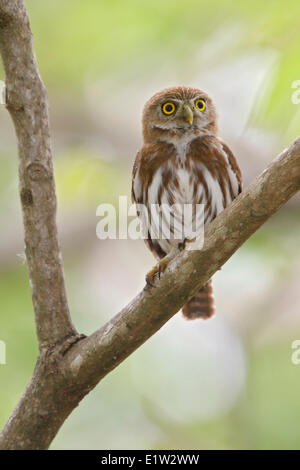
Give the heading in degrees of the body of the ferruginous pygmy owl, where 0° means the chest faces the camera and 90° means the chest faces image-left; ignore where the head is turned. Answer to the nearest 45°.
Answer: approximately 0°
